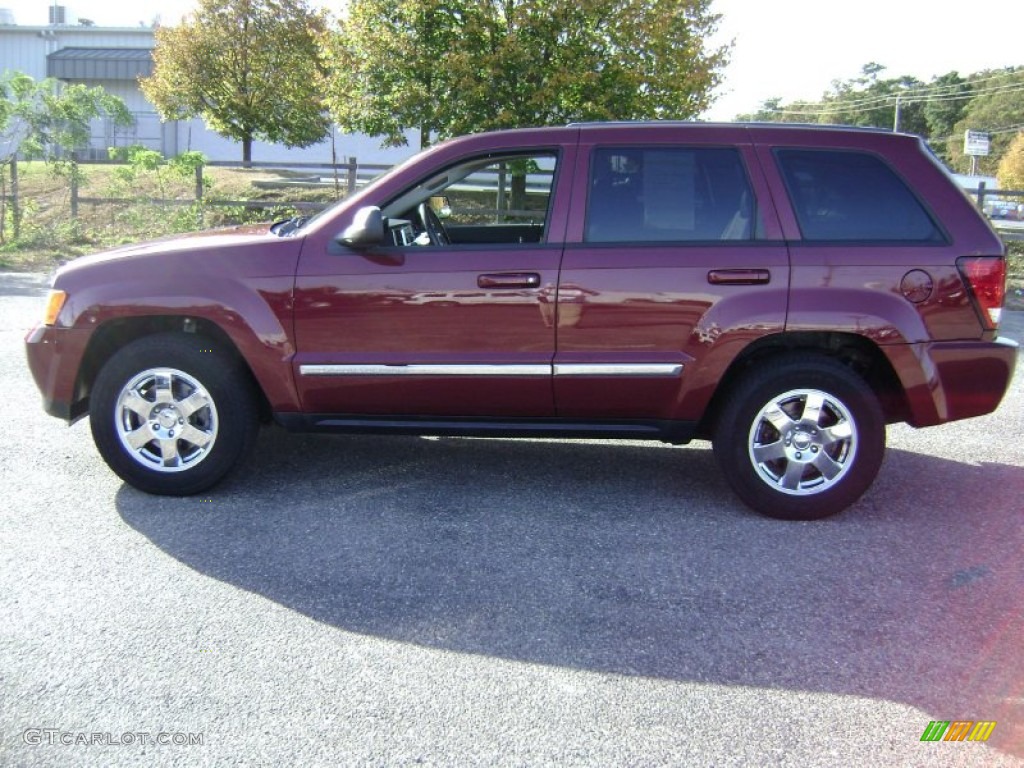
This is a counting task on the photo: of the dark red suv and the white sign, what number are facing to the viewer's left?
1

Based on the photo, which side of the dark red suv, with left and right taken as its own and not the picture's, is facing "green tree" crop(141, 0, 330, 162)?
right

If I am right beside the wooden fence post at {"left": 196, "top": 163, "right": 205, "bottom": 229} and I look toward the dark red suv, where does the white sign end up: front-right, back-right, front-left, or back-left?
back-left

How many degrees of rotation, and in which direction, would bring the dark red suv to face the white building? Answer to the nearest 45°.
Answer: approximately 45° to its right

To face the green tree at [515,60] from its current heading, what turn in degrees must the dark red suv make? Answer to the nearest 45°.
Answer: approximately 90° to its right

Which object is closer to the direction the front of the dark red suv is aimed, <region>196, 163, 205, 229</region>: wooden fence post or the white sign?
the wooden fence post

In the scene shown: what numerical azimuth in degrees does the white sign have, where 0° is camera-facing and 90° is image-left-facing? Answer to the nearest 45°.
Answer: approximately 0°

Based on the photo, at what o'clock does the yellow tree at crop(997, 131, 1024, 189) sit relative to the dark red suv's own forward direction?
The yellow tree is roughly at 4 o'clock from the dark red suv.

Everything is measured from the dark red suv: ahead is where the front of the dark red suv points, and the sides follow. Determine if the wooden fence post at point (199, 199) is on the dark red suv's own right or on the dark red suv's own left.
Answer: on the dark red suv's own right

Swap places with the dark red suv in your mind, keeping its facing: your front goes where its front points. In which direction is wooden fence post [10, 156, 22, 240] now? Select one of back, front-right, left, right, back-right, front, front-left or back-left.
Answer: front-right

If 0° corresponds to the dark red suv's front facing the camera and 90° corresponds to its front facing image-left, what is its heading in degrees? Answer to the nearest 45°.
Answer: approximately 90°
